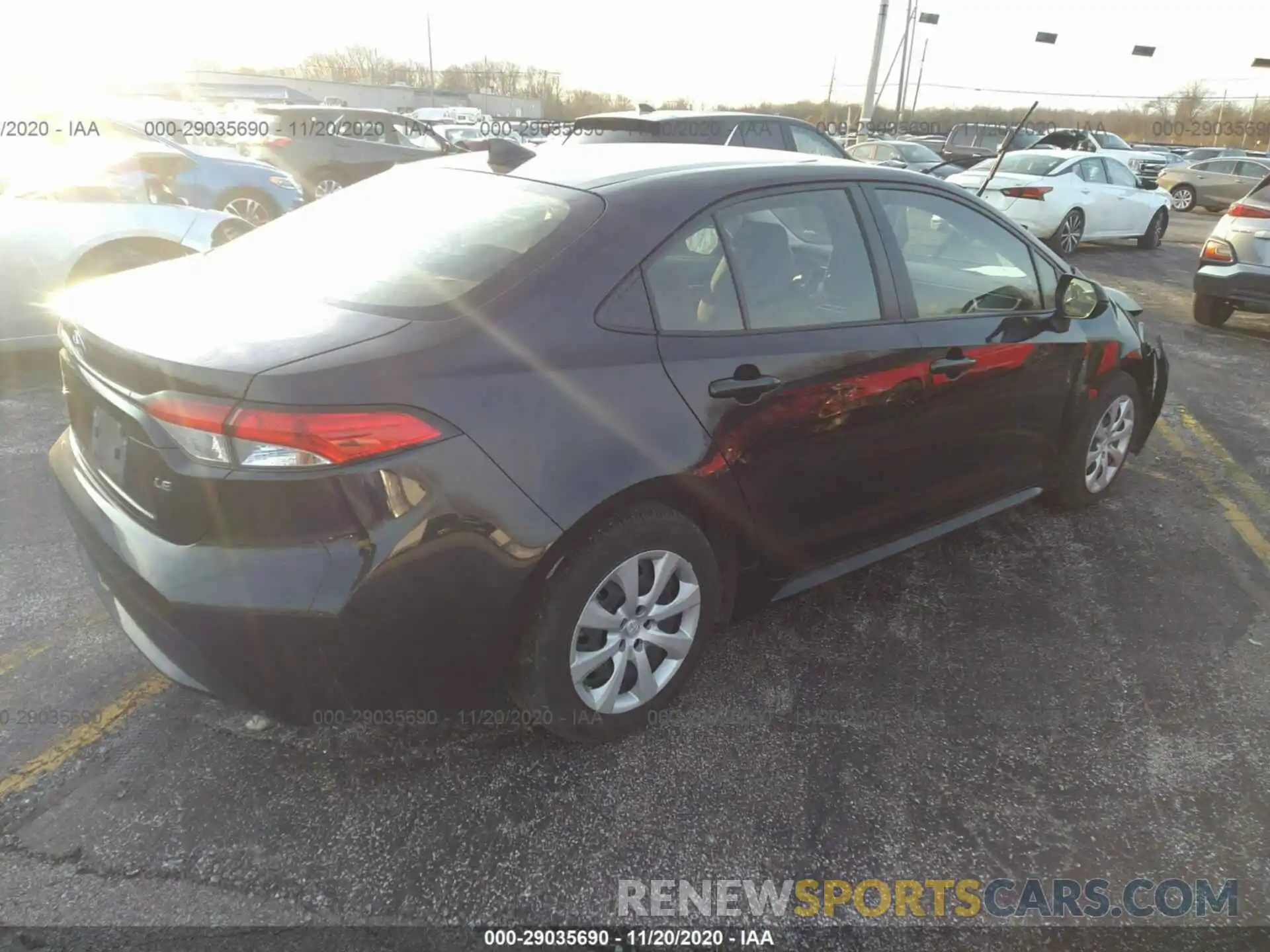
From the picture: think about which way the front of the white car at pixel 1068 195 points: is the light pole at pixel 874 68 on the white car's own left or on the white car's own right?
on the white car's own left

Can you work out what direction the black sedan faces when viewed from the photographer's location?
facing away from the viewer and to the right of the viewer

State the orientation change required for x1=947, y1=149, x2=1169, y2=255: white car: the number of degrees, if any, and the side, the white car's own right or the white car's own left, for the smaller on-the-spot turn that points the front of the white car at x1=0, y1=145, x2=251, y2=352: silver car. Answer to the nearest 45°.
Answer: approximately 180°

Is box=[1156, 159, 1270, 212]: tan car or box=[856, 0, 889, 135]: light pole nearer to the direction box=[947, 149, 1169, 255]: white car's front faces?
the tan car

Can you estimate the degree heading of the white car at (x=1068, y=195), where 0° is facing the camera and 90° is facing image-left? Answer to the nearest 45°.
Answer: approximately 225°

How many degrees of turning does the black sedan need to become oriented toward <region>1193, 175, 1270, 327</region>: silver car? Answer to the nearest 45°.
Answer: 0° — it already faces it

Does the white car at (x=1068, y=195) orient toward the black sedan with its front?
no

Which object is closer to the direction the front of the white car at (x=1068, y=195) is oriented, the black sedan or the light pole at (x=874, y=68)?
the light pole

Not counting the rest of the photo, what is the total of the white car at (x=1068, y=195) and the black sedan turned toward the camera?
0

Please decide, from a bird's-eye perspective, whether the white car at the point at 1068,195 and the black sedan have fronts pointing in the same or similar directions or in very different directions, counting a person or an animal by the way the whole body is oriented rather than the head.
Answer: same or similar directions

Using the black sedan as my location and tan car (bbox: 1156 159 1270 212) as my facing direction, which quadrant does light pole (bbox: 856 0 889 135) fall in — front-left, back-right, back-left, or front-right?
front-left

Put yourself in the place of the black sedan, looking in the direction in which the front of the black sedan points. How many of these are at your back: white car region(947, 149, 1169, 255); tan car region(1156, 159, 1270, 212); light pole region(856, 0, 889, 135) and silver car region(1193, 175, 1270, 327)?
0

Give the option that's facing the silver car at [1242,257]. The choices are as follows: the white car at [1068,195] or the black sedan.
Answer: the black sedan

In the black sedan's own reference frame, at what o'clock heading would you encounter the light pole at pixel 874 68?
The light pole is roughly at 11 o'clock from the black sedan.

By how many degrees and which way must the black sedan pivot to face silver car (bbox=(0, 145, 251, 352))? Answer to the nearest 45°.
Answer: approximately 90° to its left

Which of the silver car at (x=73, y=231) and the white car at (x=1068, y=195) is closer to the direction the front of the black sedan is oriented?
the white car

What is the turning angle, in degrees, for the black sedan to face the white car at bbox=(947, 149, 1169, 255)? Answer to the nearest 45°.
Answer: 0° — it already faces it

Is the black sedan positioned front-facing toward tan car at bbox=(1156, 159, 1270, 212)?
yes

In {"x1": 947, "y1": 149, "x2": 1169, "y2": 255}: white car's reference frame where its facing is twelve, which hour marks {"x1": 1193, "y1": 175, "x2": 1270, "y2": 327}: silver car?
The silver car is roughly at 4 o'clock from the white car.
